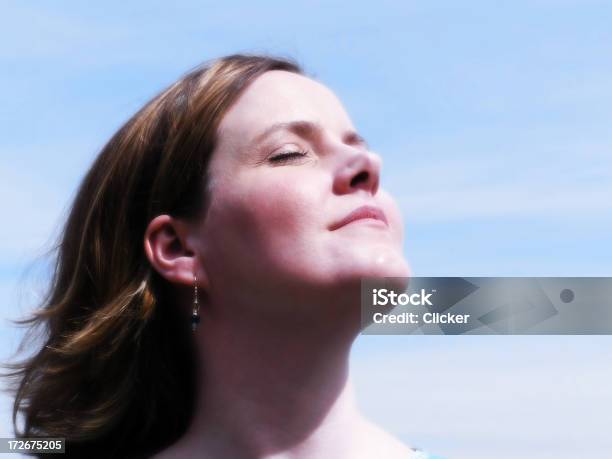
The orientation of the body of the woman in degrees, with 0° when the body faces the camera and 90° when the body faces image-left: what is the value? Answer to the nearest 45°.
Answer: approximately 315°

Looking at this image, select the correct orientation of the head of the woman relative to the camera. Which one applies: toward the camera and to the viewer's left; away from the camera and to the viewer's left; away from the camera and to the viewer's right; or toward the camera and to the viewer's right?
toward the camera and to the viewer's right
